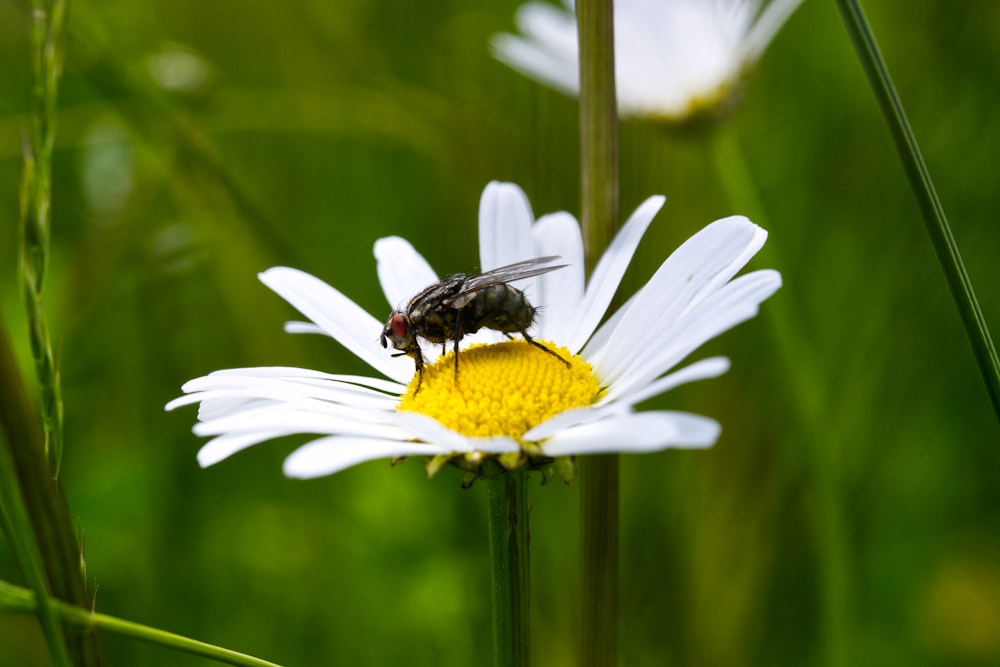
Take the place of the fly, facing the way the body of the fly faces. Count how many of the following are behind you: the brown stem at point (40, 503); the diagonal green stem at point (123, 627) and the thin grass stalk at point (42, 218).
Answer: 0

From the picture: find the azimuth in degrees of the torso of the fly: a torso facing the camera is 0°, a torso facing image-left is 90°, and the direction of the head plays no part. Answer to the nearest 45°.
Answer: approximately 90°

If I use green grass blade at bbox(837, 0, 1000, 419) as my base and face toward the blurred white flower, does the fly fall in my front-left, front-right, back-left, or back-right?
front-left

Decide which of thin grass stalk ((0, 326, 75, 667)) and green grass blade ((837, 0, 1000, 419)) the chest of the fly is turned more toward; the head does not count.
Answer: the thin grass stalk

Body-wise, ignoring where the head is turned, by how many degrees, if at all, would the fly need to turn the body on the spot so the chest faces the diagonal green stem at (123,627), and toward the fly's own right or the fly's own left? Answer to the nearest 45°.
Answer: approximately 45° to the fly's own left

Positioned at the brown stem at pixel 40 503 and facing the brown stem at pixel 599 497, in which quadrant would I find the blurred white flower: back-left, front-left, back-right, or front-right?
front-left

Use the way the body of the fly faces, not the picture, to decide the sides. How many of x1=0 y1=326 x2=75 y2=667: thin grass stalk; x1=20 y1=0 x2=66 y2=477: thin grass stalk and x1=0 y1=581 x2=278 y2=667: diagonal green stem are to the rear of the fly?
0

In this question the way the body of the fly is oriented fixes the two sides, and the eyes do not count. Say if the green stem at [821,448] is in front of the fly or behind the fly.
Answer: behind

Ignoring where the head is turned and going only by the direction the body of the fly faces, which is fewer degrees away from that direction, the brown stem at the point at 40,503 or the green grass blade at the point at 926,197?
the brown stem
